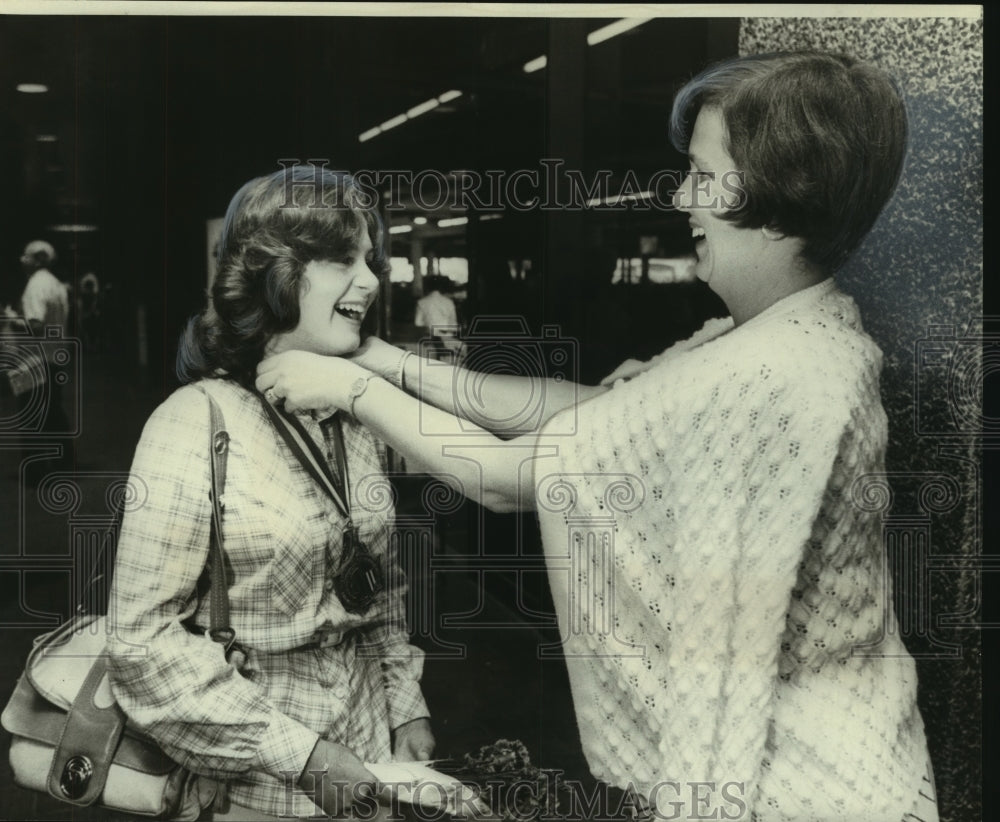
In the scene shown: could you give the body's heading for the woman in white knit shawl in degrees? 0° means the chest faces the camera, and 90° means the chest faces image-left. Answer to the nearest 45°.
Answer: approximately 90°
